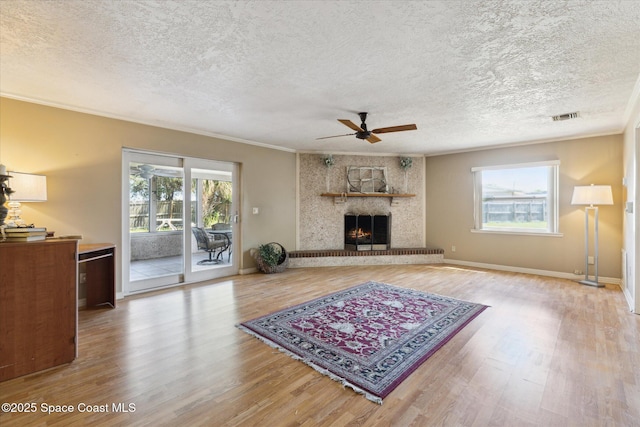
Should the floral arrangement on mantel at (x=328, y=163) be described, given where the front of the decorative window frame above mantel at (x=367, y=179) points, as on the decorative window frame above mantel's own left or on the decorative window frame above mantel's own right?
on the decorative window frame above mantel's own right

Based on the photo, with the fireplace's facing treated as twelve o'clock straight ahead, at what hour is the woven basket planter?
The woven basket planter is roughly at 2 o'clock from the fireplace.

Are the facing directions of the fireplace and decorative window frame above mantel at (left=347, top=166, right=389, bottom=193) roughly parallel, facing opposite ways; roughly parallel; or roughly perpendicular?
roughly parallel

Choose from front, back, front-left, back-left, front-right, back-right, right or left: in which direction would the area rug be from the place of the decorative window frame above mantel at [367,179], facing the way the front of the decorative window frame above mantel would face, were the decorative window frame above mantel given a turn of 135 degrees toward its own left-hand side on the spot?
back-right

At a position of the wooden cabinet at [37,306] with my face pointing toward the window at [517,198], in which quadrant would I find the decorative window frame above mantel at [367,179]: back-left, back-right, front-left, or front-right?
front-left

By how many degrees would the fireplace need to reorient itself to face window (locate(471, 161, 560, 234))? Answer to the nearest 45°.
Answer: approximately 90° to its left

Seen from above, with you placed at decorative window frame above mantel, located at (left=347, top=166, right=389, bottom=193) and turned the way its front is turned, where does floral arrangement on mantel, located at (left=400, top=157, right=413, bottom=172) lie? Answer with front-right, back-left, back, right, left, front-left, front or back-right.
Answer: left

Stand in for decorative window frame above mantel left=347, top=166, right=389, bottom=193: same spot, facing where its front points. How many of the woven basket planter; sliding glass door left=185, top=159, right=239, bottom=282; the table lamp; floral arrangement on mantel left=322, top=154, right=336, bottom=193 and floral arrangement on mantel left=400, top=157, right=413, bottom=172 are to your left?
1

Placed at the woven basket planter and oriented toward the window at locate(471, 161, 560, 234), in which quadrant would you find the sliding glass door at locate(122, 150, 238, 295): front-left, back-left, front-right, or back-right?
back-right

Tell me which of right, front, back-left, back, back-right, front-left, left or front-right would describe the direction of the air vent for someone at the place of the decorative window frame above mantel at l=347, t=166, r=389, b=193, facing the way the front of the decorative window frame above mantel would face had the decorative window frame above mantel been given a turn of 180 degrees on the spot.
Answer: back-right

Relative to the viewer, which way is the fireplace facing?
toward the camera

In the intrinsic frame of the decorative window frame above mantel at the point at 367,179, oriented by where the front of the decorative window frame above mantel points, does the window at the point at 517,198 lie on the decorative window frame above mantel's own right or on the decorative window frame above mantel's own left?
on the decorative window frame above mantel's own left

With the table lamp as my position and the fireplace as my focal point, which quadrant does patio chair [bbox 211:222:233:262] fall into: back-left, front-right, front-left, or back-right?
front-left
